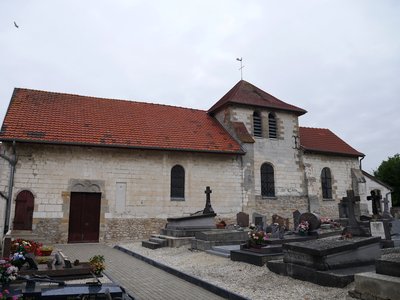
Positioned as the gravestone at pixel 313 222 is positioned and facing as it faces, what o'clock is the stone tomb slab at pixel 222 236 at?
The stone tomb slab is roughly at 2 o'clock from the gravestone.

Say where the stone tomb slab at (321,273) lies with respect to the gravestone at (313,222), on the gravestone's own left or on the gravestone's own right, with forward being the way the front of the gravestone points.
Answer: on the gravestone's own left

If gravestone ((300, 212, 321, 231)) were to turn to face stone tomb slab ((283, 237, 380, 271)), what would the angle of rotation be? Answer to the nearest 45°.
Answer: approximately 45° to its left

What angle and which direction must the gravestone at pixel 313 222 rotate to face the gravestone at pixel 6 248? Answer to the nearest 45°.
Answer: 0° — it already faces it

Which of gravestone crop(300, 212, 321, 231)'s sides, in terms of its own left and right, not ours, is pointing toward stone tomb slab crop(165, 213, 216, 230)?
right

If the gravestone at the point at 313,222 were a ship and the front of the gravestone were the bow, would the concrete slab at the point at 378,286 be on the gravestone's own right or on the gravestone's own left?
on the gravestone's own left

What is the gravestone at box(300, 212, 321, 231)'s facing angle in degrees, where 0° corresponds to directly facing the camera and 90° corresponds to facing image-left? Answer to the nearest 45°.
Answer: approximately 45°

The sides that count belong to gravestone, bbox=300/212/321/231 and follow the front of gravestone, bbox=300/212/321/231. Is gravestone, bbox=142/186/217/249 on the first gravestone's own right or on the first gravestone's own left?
on the first gravestone's own right

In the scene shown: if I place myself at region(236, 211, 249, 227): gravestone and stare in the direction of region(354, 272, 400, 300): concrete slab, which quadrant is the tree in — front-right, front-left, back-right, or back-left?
back-left
